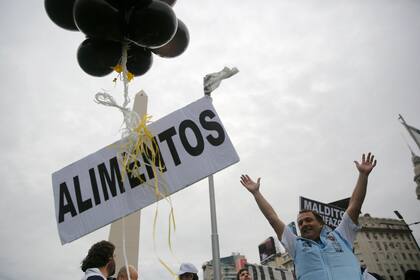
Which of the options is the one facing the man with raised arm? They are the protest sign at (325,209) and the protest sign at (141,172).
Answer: the protest sign at (325,209)

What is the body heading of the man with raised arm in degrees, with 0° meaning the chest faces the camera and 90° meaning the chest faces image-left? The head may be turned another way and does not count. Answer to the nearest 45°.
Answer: approximately 0°

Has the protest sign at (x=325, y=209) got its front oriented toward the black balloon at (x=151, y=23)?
yes

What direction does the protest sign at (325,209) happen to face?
toward the camera

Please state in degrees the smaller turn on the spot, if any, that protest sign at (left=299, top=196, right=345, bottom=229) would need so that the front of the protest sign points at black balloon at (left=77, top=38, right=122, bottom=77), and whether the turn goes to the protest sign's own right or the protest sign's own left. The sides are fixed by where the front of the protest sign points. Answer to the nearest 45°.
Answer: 0° — it already faces it

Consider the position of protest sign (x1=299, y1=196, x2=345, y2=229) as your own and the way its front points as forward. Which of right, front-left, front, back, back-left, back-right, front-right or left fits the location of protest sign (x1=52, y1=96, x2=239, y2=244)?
front

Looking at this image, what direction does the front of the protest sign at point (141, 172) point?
toward the camera
